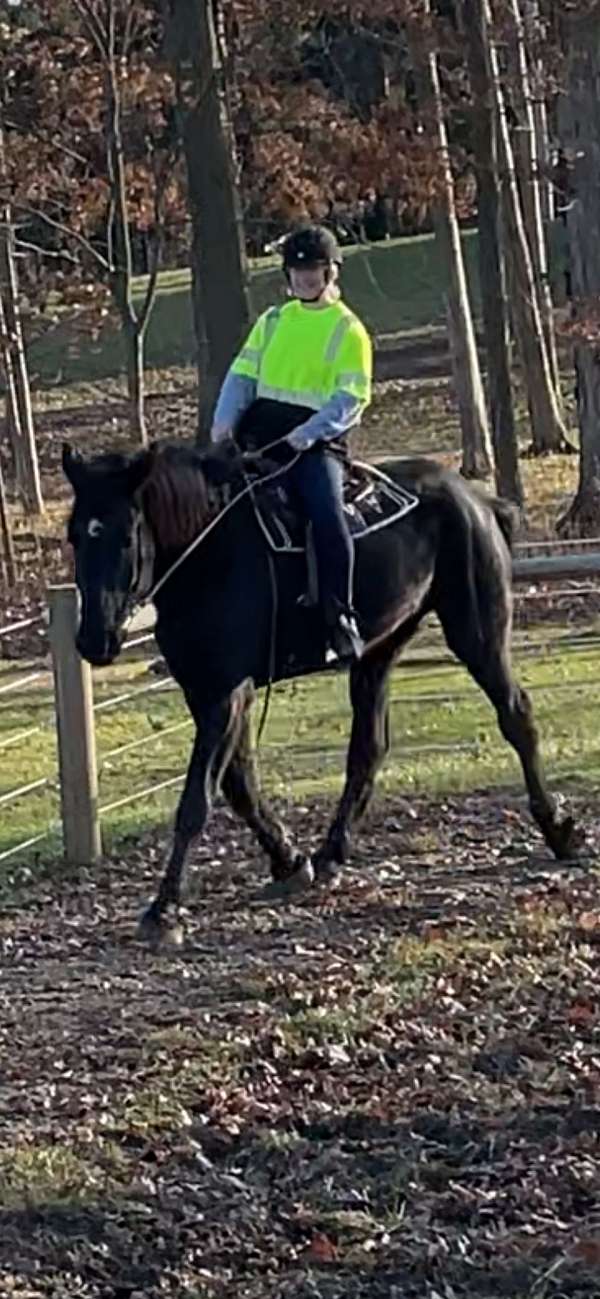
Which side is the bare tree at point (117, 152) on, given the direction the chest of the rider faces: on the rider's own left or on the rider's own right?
on the rider's own right

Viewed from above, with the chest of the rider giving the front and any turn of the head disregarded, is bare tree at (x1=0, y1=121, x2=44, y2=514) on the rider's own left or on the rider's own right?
on the rider's own right

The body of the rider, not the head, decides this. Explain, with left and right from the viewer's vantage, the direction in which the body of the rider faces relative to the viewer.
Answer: facing the viewer and to the left of the viewer

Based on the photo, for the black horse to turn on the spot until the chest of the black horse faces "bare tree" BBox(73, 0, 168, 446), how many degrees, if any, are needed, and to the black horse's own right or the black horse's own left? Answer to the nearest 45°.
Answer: approximately 135° to the black horse's own right
